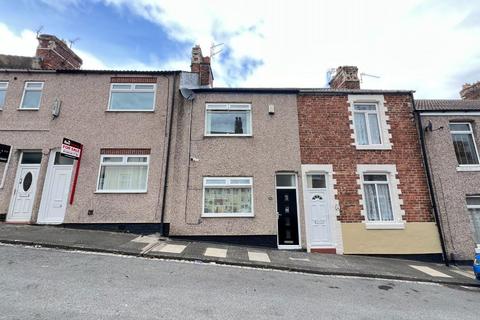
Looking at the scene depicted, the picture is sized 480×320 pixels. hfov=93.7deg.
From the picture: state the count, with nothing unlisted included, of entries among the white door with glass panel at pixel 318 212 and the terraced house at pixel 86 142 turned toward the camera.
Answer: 2

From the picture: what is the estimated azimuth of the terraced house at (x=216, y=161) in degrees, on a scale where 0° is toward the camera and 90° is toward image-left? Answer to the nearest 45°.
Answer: approximately 0°

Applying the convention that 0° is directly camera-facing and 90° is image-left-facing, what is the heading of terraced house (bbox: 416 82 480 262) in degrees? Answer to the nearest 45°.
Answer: approximately 0°

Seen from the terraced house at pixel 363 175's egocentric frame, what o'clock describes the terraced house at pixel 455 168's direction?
the terraced house at pixel 455 168 is roughly at 8 o'clock from the terraced house at pixel 363 175.

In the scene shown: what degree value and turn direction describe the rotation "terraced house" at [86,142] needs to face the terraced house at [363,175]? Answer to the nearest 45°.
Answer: approximately 45° to its left

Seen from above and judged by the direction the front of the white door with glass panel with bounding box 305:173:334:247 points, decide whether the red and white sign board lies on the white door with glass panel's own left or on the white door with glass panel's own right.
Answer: on the white door with glass panel's own right

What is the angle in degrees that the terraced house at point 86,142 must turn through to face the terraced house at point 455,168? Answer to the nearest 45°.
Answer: approximately 45° to its left

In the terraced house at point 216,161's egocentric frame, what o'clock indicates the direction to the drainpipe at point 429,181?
The drainpipe is roughly at 9 o'clock from the terraced house.

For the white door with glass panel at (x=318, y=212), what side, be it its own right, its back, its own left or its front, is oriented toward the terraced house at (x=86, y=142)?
right
